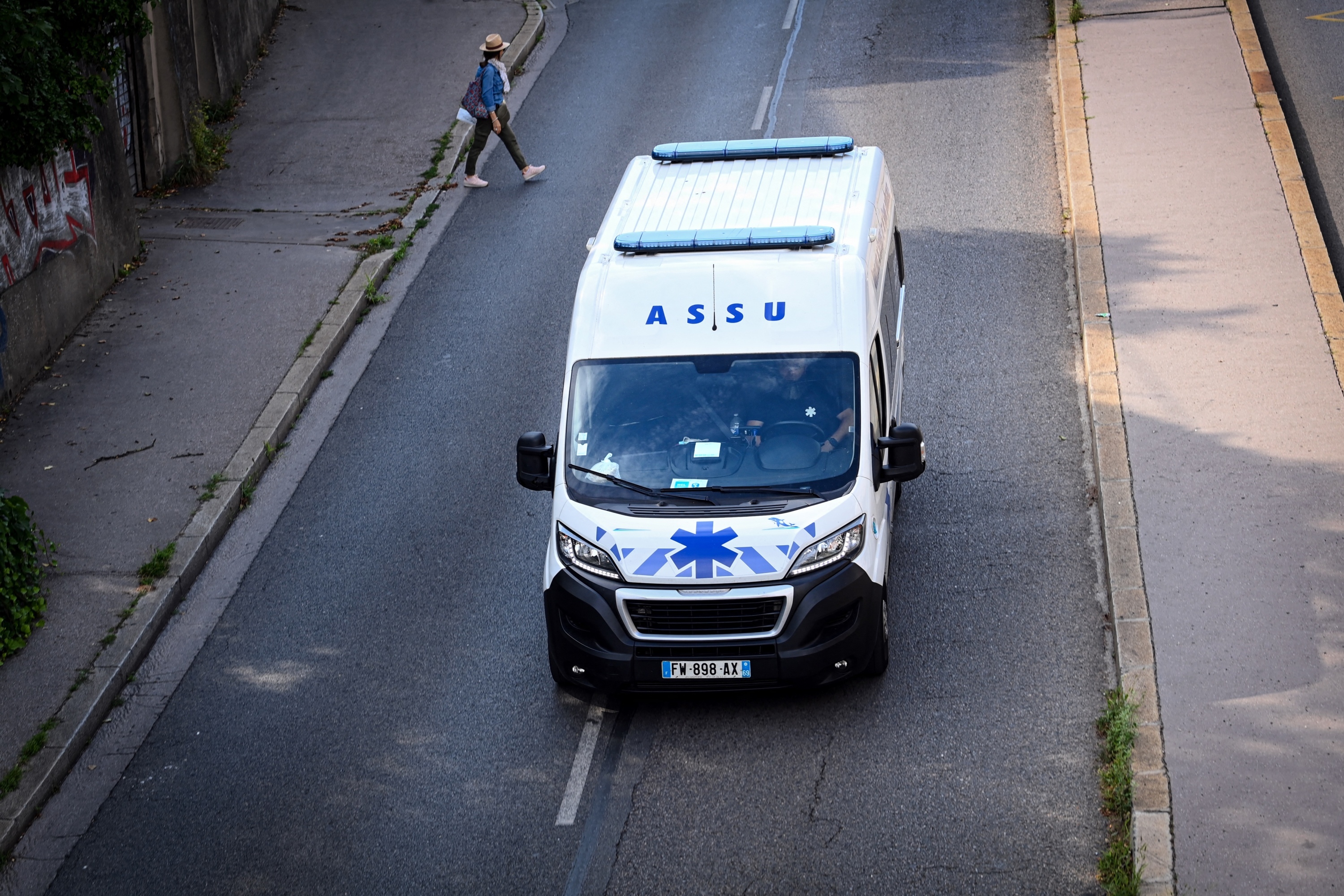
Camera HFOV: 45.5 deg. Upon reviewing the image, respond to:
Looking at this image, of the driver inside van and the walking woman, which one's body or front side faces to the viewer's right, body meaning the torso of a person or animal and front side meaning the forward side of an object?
the walking woman

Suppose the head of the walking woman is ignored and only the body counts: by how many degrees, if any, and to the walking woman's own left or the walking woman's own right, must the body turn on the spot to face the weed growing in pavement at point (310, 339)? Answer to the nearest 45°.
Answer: approximately 135° to the walking woman's own right

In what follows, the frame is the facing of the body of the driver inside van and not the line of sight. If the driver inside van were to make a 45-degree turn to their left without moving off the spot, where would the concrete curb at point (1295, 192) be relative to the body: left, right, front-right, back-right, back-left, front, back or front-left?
left

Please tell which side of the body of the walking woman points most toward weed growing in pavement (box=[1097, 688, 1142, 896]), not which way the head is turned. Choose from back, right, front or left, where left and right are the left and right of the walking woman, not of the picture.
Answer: right

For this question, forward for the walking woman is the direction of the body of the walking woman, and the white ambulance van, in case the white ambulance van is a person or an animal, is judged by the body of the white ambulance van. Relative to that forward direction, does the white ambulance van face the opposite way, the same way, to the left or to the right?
to the right

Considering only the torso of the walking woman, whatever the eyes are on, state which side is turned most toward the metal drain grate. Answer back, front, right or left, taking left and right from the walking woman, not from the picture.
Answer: back

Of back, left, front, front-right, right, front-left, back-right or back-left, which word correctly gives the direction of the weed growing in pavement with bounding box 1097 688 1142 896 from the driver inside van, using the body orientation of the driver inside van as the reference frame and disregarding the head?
front-left

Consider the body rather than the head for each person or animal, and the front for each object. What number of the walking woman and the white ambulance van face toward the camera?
1

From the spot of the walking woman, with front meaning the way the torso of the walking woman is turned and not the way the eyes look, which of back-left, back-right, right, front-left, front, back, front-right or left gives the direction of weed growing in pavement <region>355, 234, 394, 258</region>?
back-right

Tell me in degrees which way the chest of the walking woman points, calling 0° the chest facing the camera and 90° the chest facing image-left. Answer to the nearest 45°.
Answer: approximately 270°

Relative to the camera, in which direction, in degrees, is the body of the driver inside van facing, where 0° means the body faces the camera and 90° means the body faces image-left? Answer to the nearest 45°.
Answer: approximately 0°
